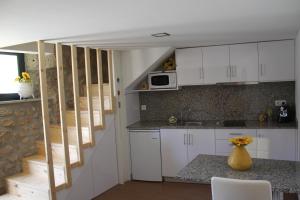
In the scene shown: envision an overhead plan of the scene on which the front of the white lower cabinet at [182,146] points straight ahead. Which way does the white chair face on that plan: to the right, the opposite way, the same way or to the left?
the opposite way

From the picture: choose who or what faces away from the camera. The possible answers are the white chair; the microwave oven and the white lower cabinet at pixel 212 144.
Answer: the white chair

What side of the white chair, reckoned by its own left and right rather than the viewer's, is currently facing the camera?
back

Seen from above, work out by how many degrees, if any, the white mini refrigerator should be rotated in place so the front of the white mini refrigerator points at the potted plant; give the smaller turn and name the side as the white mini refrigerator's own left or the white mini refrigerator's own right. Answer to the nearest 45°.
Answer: approximately 90° to the white mini refrigerator's own right

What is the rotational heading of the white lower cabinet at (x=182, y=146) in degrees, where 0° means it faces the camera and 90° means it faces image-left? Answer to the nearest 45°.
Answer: approximately 0°

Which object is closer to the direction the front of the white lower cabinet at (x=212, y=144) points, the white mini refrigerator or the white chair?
the white chair

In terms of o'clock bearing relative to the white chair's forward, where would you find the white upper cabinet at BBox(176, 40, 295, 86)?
The white upper cabinet is roughly at 12 o'clock from the white chair.

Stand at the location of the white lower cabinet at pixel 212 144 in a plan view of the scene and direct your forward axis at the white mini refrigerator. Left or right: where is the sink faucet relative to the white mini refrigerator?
right

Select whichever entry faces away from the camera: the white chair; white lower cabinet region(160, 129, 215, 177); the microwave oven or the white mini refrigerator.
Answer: the white chair

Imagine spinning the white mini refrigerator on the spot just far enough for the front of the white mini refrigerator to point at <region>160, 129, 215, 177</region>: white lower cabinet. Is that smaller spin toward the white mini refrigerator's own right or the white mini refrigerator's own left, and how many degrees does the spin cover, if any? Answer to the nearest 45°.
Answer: approximately 90° to the white mini refrigerator's own left
